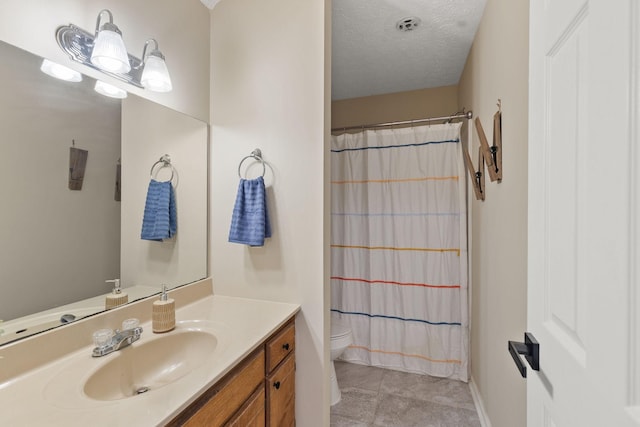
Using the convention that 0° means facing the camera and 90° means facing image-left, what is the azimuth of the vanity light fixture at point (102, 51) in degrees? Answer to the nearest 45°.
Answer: approximately 315°

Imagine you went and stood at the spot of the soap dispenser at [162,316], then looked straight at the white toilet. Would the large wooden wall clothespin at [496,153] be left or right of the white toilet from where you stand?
right

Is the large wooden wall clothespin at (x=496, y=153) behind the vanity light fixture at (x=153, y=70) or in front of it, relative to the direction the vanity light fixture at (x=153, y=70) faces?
in front

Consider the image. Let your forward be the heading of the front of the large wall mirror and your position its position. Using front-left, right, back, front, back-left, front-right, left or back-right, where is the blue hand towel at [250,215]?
front-left

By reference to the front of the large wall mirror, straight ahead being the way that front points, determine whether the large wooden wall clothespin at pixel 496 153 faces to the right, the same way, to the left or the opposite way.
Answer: the opposite way

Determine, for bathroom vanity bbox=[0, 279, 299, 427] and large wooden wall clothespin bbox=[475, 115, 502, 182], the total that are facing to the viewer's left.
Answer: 1

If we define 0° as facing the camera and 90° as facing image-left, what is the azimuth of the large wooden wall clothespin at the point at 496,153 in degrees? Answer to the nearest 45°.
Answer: approximately 90°
